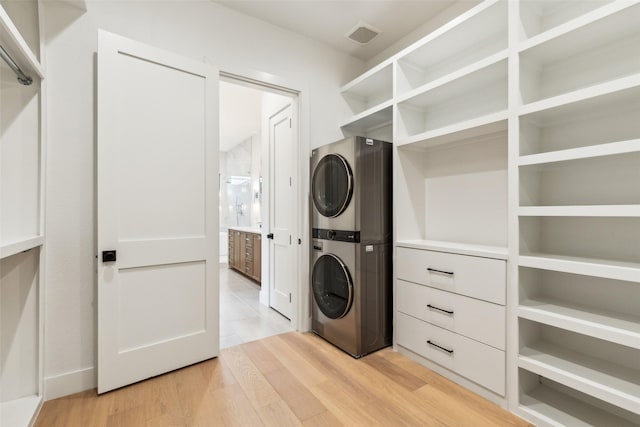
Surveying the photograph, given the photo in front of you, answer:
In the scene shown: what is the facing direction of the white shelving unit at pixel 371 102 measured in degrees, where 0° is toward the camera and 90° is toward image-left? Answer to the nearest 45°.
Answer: approximately 45°

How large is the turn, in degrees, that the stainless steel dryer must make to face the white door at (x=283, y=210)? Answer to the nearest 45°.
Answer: approximately 90° to its right

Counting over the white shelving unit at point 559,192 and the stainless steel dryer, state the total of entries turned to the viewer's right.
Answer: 0

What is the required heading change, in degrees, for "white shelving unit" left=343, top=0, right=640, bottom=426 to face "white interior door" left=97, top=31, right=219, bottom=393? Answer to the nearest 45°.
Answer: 0° — it already faces it

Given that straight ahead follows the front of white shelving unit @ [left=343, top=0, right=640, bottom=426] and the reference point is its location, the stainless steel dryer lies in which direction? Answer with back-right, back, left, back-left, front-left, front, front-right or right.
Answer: front-right

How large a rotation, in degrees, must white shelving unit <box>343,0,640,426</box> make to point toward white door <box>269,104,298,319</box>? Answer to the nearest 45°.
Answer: approximately 45° to its right

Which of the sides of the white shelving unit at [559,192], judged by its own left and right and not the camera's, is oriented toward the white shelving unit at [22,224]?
front

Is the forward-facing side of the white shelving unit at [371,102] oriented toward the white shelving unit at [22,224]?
yes

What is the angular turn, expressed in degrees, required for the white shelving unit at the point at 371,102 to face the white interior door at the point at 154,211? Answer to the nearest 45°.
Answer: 0° — it already faces it
